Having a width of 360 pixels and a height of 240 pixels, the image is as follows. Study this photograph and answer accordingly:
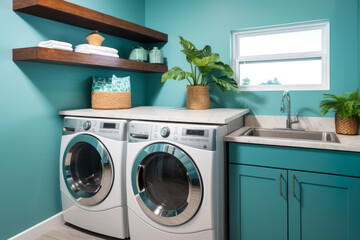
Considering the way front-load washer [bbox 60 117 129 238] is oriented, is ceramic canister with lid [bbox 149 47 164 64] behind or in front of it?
behind

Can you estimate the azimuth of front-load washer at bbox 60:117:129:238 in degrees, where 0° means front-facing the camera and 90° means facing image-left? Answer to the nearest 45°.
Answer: approximately 45°

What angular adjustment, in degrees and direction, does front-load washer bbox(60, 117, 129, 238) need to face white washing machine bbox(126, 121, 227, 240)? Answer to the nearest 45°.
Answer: approximately 90° to its left

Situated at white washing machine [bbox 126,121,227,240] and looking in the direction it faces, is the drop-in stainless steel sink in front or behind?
behind

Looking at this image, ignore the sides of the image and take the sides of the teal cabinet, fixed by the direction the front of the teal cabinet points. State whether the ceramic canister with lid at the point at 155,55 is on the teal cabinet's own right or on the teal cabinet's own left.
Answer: on the teal cabinet's own right

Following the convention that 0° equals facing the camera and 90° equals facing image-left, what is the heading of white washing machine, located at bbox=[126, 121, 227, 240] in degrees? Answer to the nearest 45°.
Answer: approximately 45°

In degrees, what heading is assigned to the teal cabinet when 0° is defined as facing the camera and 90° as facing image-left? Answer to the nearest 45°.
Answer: approximately 45°

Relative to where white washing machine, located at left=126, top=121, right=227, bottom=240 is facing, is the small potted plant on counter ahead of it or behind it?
behind
